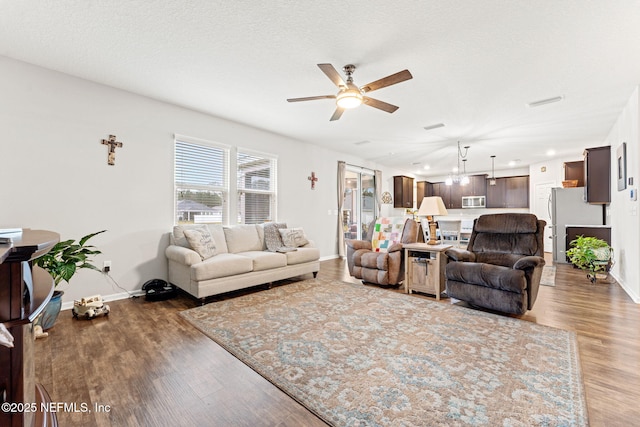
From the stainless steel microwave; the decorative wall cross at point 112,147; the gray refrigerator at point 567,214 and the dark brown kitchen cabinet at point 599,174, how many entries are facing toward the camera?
2

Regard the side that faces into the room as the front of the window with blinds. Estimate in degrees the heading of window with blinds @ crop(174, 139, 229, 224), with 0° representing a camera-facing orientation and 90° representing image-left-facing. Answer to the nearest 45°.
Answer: approximately 315°

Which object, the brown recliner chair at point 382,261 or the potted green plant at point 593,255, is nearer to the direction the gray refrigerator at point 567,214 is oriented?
the brown recliner chair

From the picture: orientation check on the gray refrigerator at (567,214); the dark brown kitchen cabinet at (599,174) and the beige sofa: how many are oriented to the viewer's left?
2

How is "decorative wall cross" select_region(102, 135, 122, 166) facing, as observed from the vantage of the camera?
facing the viewer

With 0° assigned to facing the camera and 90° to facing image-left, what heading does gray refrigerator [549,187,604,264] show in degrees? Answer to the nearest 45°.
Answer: approximately 90°

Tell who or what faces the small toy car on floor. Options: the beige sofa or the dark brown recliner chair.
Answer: the dark brown recliner chair

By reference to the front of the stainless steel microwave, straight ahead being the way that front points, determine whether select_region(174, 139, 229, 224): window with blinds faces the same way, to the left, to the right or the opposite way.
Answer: to the left

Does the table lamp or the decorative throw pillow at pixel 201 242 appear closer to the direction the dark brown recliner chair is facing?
the decorative throw pillow

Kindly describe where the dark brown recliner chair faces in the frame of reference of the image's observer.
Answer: facing the viewer and to the left of the viewer

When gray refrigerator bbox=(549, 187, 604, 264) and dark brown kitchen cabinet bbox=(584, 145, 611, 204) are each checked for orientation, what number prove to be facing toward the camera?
0

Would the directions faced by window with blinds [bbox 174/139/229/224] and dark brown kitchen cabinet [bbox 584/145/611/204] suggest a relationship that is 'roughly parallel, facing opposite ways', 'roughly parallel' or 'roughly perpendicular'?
roughly parallel, facing opposite ways

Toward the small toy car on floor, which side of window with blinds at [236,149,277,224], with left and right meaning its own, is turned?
right

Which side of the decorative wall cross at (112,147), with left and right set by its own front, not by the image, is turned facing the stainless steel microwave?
left
